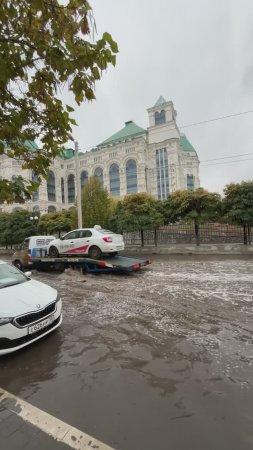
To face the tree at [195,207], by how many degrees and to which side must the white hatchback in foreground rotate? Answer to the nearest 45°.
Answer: approximately 90° to its left

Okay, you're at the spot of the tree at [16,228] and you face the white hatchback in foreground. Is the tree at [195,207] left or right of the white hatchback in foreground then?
left

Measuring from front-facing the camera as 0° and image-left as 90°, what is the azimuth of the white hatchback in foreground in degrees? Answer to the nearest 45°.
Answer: approximately 315°

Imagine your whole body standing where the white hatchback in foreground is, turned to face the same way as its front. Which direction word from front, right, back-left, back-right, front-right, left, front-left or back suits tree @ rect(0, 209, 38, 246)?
back-left

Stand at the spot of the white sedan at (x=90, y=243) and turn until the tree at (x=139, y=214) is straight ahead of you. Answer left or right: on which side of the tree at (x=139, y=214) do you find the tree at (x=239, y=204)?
right

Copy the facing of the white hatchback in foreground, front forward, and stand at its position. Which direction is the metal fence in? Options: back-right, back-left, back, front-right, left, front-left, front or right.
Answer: left

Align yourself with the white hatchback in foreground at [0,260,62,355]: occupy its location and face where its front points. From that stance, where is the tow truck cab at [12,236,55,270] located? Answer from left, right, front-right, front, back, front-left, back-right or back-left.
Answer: back-left

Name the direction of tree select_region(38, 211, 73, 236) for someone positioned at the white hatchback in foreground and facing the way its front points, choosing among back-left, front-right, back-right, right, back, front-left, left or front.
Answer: back-left

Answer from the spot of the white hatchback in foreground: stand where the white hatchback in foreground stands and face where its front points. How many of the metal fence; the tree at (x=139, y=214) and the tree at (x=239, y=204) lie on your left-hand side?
3

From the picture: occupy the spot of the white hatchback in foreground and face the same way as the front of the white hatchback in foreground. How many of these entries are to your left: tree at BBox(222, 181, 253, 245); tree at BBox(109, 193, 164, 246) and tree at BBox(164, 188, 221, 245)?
3

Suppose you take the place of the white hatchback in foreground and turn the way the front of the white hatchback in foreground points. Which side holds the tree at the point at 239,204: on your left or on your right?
on your left

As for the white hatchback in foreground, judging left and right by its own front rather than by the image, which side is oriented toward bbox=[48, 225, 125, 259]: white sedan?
left
